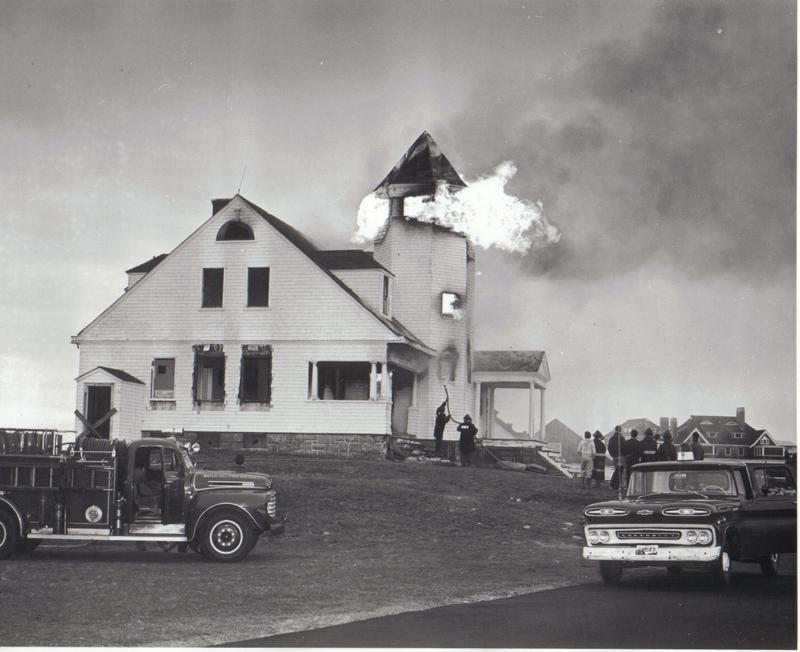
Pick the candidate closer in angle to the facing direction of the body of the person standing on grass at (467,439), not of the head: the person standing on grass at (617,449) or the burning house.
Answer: the burning house

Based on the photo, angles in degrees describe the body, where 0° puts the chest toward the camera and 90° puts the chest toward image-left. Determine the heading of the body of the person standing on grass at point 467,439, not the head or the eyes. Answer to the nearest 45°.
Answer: approximately 180°

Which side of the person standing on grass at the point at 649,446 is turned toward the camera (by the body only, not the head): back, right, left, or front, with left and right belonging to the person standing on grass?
back

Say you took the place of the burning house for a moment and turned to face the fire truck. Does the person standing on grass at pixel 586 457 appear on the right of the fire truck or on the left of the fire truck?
left

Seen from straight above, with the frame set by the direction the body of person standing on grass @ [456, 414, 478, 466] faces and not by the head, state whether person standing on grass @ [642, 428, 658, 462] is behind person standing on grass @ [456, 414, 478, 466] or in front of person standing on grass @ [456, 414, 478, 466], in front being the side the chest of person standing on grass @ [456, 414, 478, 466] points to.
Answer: behind

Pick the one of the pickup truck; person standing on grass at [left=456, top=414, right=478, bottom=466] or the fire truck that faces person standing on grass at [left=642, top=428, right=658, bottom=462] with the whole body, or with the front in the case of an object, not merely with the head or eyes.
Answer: the fire truck

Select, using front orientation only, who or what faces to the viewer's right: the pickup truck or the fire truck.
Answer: the fire truck

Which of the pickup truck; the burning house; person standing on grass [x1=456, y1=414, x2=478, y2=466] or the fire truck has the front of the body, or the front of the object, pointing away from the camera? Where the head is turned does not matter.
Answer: the person standing on grass

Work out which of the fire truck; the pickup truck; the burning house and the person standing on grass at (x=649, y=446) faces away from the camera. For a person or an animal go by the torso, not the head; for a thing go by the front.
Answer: the person standing on grass

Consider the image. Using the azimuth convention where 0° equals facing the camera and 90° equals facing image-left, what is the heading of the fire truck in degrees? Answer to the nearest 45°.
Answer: approximately 270°

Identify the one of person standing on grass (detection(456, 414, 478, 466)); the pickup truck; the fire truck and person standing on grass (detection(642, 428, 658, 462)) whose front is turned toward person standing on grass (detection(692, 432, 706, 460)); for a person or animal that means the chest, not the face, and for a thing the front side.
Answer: the fire truck
